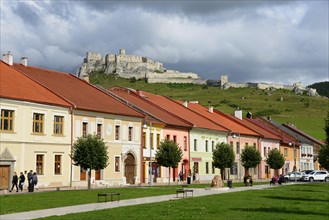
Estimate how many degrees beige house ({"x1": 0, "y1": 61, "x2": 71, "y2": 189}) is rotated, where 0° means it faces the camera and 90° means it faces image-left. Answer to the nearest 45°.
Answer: approximately 315°

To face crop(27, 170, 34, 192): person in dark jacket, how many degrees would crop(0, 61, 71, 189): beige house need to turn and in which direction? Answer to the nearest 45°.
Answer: approximately 45° to its right
